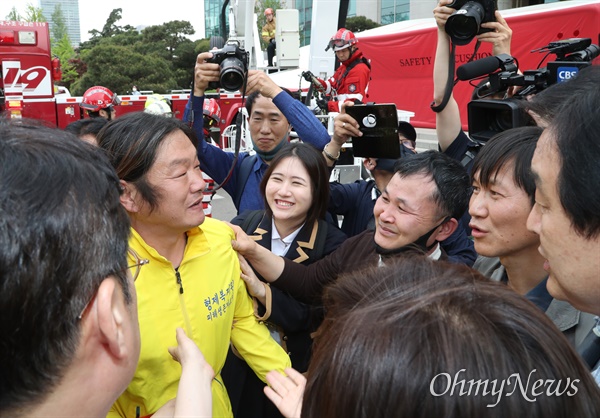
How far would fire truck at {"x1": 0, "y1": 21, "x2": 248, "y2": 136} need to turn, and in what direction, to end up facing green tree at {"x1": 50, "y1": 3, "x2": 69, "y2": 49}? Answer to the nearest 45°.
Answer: approximately 90° to its right

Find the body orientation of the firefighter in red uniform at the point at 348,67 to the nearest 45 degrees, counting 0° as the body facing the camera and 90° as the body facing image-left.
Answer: approximately 45°

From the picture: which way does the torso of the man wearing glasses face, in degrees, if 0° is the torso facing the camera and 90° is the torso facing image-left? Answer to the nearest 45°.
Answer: approximately 225°

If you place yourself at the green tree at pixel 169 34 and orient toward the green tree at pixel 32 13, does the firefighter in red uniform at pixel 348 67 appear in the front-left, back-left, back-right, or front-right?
back-left

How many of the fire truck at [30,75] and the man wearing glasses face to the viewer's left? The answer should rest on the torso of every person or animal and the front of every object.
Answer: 1

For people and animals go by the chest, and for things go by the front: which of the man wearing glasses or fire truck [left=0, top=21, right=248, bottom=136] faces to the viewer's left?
the fire truck

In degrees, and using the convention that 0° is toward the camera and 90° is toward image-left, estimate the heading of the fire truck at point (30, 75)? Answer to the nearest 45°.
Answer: approximately 90°

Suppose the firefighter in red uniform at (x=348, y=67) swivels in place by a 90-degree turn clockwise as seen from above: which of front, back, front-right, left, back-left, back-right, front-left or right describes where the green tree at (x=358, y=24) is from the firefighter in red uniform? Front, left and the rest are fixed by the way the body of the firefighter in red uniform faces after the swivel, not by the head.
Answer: front-right

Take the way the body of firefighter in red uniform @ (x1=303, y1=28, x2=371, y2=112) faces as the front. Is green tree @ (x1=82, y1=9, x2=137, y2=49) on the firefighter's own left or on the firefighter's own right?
on the firefighter's own right
